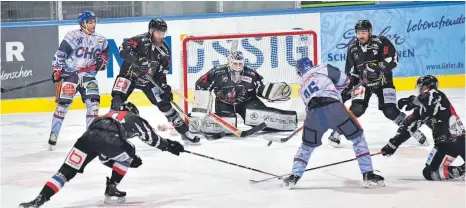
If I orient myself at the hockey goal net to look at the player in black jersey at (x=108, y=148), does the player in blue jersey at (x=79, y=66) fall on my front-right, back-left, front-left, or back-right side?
front-right

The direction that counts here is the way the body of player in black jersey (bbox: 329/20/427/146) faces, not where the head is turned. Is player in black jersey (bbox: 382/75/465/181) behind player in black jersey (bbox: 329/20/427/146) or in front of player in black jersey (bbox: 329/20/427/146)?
in front

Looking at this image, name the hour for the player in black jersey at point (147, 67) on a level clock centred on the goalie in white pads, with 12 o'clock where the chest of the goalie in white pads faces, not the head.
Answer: The player in black jersey is roughly at 2 o'clock from the goalie in white pads.

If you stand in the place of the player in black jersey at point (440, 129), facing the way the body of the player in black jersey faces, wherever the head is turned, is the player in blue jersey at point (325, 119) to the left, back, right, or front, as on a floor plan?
front

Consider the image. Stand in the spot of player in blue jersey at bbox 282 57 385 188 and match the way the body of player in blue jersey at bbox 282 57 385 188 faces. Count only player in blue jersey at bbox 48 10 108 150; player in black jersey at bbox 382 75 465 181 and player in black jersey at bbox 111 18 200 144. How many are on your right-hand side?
1

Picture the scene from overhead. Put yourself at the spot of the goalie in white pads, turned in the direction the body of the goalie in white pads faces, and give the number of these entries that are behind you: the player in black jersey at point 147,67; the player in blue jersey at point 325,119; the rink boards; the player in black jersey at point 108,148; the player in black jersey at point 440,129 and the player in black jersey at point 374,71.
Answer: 1

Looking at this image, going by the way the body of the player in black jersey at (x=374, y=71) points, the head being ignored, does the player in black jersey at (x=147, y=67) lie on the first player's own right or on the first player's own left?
on the first player's own right

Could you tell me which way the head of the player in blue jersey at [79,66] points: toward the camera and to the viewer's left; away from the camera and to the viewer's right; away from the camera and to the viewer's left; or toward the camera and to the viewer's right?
toward the camera and to the viewer's right

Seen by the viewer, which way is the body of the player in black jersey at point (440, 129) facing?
to the viewer's left

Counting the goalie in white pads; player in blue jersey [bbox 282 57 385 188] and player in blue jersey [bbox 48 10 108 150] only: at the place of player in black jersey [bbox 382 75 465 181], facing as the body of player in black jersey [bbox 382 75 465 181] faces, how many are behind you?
0

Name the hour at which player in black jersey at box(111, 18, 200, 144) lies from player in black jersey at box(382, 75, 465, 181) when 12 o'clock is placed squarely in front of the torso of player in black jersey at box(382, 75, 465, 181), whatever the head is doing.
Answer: player in black jersey at box(111, 18, 200, 144) is roughly at 1 o'clock from player in black jersey at box(382, 75, 465, 181).

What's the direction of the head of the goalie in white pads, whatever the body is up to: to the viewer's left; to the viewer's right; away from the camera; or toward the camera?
toward the camera

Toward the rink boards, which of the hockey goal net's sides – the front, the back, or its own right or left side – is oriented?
back

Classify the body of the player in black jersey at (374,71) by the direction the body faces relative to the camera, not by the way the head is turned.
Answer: toward the camera

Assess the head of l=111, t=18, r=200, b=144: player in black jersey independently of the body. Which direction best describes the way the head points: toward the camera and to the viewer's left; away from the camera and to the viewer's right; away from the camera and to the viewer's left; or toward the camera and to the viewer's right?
toward the camera and to the viewer's right

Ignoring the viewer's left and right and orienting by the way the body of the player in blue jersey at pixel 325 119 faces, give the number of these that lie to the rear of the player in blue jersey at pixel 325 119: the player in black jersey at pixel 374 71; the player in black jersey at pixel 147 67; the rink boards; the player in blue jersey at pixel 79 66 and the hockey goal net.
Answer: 0

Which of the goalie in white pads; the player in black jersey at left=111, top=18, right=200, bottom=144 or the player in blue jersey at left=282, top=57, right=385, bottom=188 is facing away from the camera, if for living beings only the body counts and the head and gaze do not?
the player in blue jersey

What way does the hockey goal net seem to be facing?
toward the camera

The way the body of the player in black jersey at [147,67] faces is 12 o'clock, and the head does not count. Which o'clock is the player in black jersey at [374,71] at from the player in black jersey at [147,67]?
the player in black jersey at [374,71] is roughly at 11 o'clock from the player in black jersey at [147,67].

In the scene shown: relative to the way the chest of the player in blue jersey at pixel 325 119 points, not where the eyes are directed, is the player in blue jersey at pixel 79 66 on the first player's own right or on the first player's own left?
on the first player's own left

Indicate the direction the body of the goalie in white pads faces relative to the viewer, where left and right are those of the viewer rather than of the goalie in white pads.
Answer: facing the viewer
